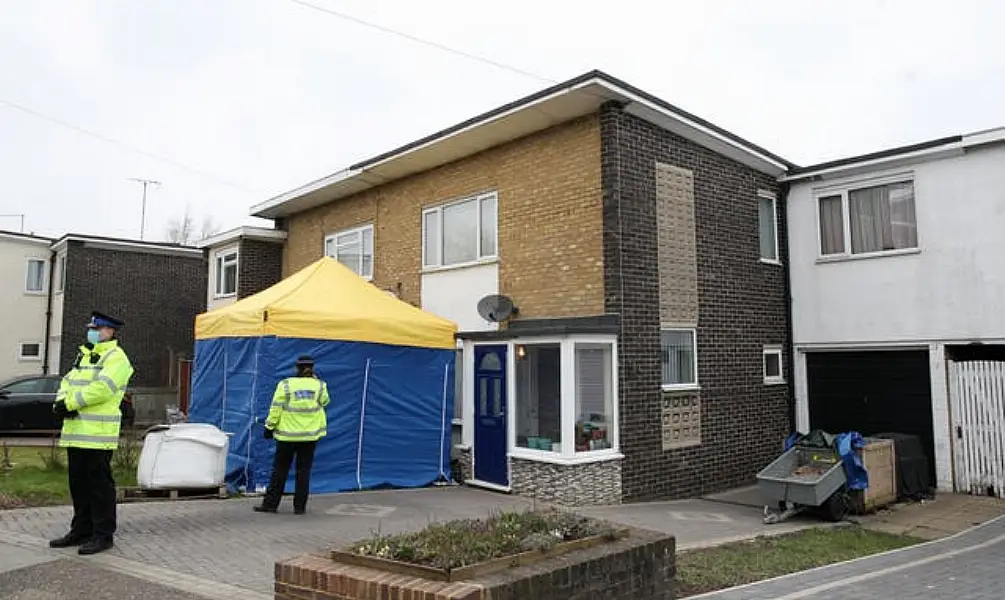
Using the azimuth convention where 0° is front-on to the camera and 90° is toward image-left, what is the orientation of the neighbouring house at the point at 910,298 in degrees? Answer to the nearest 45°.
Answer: approximately 45°

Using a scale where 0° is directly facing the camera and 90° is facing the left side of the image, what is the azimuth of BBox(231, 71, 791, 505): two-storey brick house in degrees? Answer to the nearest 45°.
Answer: approximately 45°

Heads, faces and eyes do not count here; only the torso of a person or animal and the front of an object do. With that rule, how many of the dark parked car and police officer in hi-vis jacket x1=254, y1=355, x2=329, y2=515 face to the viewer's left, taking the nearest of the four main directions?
1

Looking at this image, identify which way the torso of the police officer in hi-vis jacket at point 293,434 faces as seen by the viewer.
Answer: away from the camera

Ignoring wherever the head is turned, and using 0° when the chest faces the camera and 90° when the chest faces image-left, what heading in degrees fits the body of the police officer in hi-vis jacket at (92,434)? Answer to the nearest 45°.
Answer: approximately 45°

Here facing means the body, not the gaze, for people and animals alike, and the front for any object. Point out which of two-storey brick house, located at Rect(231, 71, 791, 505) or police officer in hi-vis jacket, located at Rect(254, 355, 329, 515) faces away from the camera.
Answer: the police officer in hi-vis jacket

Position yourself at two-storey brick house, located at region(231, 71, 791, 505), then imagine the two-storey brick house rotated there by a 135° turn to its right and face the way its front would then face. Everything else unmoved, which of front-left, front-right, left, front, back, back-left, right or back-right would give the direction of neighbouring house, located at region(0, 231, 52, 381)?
front-left

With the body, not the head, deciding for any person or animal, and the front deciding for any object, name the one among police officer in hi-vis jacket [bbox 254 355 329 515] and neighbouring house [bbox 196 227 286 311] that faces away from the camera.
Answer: the police officer in hi-vis jacket

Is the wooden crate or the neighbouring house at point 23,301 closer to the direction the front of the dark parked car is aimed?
the neighbouring house

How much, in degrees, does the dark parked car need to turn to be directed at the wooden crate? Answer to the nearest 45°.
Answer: approximately 135° to its left
